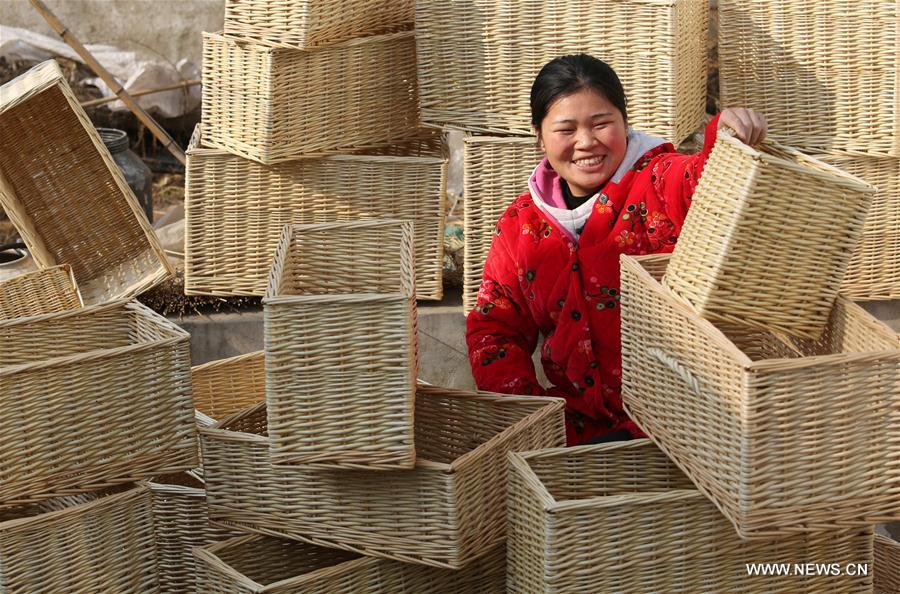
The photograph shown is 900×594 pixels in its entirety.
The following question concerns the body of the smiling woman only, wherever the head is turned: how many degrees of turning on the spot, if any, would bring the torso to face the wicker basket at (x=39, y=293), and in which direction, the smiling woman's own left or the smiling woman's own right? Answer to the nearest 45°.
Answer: approximately 90° to the smiling woman's own right

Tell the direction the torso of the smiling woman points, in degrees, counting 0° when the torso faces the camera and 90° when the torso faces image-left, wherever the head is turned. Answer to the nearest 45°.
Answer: approximately 0°

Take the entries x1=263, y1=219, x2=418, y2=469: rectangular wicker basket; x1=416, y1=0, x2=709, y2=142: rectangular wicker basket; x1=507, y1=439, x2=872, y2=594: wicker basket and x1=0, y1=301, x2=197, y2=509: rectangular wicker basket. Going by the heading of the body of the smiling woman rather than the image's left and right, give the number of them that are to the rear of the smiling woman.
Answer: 1

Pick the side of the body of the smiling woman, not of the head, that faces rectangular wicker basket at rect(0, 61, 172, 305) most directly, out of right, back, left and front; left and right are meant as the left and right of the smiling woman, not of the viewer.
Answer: right

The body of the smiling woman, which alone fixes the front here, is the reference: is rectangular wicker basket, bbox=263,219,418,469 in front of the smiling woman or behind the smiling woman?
in front

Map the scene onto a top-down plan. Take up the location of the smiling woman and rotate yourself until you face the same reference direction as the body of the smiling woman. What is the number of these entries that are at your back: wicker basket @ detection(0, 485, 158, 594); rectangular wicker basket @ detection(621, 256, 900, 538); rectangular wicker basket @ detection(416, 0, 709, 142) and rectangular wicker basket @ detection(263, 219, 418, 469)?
1

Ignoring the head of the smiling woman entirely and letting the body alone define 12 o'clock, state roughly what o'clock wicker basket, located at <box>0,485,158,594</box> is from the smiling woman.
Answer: The wicker basket is roughly at 2 o'clock from the smiling woman.

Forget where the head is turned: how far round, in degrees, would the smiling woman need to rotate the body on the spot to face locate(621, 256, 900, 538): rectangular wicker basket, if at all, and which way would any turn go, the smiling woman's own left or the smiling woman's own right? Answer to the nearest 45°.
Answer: approximately 45° to the smiling woman's own left

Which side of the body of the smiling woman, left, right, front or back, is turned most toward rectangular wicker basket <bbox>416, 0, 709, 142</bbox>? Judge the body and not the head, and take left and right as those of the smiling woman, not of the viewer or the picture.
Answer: back

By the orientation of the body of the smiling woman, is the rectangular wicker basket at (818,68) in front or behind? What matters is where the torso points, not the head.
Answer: behind

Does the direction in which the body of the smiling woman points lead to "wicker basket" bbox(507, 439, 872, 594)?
yes
